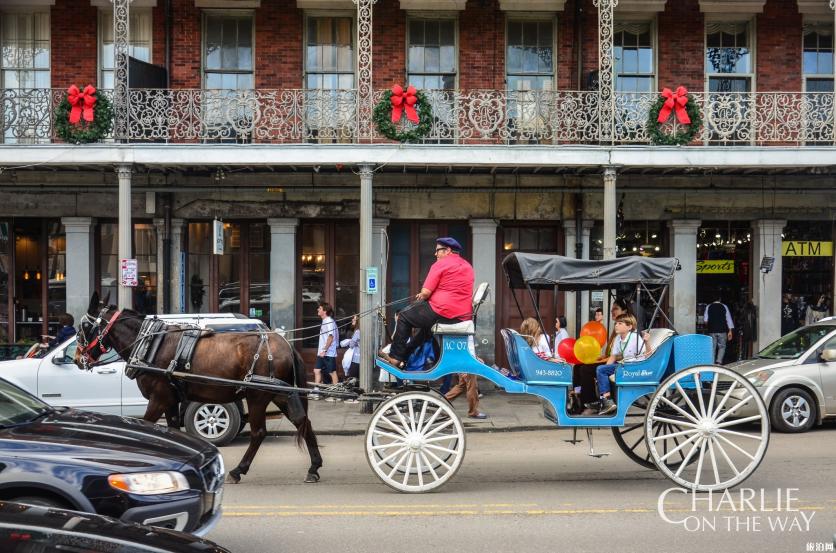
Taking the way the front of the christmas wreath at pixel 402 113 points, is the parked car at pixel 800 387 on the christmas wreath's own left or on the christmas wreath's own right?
on the christmas wreath's own left

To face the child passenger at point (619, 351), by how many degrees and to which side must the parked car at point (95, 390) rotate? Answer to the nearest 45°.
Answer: approximately 135° to its left

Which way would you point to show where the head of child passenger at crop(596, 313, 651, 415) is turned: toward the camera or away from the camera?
toward the camera

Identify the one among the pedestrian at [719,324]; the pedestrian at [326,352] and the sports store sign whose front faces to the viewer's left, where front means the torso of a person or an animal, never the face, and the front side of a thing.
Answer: the pedestrian at [326,352]

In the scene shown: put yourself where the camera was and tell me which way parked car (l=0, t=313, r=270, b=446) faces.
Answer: facing to the left of the viewer

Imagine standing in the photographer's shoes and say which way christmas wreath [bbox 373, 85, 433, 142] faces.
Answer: facing the viewer

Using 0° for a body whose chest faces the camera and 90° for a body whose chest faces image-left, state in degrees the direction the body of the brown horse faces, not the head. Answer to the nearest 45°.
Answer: approximately 90°

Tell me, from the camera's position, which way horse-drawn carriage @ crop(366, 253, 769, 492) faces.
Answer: facing to the left of the viewer

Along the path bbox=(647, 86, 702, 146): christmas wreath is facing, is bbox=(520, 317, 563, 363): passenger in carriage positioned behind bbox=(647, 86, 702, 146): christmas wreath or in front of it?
in front

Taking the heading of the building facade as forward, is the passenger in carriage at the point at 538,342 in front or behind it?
in front

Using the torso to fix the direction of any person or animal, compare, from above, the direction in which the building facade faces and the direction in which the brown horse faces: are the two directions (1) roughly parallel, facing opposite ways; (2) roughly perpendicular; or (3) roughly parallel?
roughly perpendicular

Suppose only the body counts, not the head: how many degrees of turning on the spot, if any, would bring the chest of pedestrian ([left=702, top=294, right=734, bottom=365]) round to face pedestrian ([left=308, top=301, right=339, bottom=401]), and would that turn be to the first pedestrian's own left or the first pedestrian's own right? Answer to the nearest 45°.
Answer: approximately 135° to the first pedestrian's own left

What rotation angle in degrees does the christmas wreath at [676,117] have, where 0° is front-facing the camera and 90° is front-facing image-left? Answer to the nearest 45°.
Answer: approximately 0°

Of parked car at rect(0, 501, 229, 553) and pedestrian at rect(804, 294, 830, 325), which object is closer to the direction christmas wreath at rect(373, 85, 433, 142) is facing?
the parked car

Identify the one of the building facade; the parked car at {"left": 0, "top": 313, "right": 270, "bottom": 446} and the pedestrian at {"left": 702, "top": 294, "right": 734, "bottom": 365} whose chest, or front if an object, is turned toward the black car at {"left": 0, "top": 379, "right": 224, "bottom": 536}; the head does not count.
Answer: the building facade

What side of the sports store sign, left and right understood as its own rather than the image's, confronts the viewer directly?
front

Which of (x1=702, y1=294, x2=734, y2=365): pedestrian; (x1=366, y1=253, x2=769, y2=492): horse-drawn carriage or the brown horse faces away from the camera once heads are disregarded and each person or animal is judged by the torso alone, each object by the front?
the pedestrian

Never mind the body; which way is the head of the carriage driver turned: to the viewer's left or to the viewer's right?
to the viewer's left

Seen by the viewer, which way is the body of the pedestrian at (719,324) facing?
away from the camera
